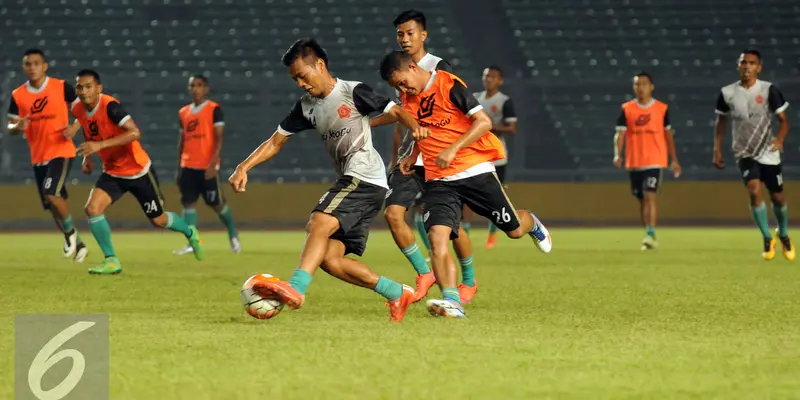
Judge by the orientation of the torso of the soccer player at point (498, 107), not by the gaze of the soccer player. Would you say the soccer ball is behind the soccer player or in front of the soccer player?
in front

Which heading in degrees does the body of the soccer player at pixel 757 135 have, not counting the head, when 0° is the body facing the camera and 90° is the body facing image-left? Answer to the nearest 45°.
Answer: approximately 0°

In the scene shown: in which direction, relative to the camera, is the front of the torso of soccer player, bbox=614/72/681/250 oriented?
toward the camera

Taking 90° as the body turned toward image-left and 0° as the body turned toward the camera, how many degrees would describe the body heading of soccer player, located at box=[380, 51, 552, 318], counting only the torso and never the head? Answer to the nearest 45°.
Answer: approximately 45°

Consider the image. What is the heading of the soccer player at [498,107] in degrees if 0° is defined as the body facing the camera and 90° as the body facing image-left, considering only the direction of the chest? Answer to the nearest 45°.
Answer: approximately 45°

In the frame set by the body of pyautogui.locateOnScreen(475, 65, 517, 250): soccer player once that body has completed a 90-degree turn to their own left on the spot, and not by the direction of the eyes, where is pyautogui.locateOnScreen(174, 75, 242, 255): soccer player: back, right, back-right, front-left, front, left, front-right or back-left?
back-right

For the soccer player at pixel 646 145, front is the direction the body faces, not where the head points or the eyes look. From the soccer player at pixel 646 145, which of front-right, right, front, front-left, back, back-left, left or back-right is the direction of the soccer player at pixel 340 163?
front

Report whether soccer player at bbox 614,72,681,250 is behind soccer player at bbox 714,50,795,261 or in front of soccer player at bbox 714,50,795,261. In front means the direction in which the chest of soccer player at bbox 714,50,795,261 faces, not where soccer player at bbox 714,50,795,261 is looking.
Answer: behind

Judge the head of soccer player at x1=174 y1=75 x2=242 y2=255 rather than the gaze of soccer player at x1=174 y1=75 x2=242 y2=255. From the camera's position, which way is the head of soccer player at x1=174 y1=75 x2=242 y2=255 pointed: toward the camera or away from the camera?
toward the camera
